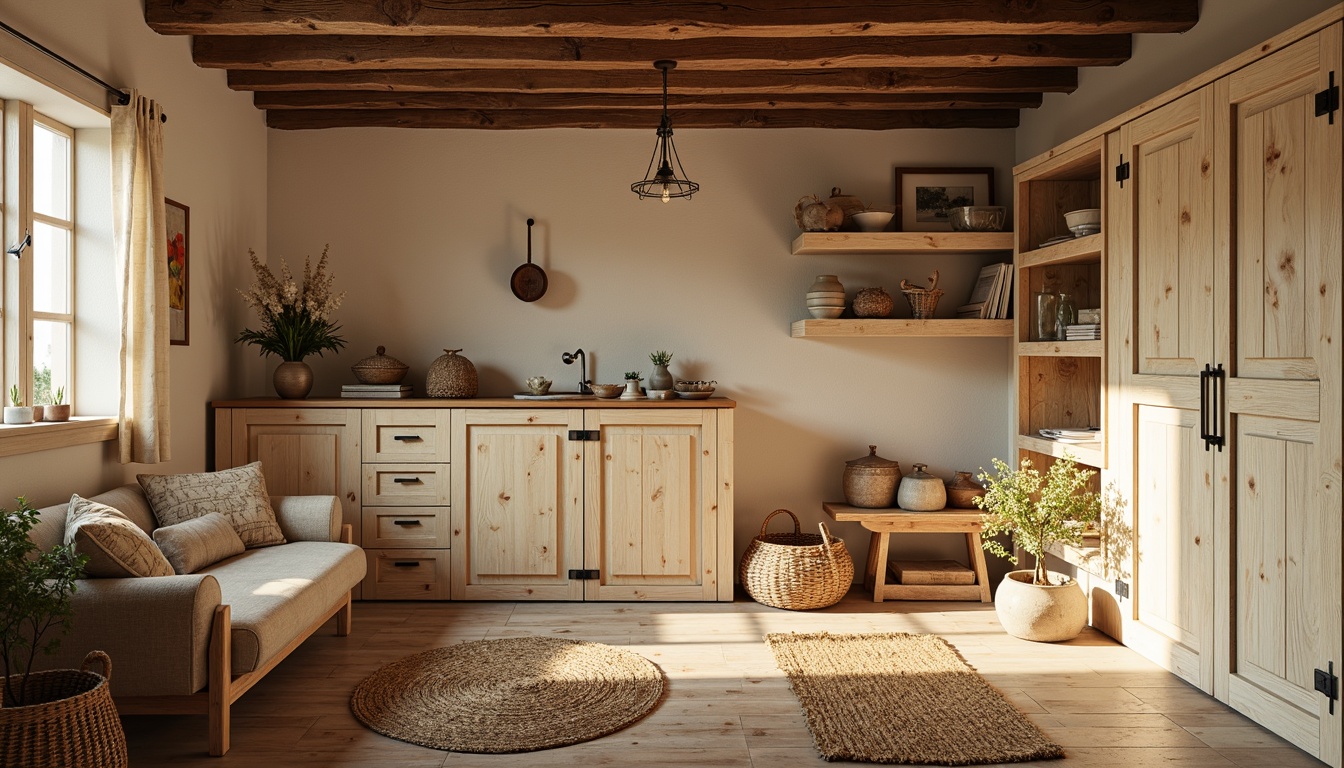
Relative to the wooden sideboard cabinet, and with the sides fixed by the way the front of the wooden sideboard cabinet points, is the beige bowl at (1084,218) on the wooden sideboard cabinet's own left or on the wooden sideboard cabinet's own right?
on the wooden sideboard cabinet's own left

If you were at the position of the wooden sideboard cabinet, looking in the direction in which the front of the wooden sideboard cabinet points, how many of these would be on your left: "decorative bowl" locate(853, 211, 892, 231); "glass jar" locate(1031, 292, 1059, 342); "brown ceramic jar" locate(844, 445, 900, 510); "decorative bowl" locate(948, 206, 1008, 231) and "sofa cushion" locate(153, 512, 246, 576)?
4

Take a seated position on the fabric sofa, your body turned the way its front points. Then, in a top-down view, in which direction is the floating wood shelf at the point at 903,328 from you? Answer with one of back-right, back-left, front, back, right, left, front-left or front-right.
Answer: front-left

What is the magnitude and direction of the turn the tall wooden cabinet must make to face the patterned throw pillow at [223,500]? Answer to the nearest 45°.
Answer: approximately 45° to its right

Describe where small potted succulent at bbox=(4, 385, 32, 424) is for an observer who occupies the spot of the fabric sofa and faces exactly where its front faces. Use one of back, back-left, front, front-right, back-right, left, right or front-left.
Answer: back

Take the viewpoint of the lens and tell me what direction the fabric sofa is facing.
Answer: facing the viewer and to the right of the viewer

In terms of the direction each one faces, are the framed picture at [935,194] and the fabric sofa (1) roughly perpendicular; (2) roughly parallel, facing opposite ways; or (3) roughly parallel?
roughly perpendicular

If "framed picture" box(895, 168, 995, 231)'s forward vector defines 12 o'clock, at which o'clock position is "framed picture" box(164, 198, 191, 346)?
"framed picture" box(164, 198, 191, 346) is roughly at 2 o'clock from "framed picture" box(895, 168, 995, 231).

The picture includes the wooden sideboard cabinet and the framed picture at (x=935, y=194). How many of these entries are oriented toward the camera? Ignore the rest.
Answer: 2

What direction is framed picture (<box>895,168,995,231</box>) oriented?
toward the camera

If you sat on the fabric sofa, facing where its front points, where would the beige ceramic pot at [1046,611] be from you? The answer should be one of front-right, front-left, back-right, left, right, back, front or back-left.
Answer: front-left

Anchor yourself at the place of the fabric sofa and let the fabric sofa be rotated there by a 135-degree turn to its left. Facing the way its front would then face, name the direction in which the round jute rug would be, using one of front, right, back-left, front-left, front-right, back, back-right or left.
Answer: right

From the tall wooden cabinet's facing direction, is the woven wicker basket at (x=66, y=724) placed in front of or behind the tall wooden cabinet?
in front

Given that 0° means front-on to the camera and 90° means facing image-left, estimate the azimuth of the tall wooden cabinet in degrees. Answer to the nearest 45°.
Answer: approximately 45°

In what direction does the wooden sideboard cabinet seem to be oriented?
toward the camera

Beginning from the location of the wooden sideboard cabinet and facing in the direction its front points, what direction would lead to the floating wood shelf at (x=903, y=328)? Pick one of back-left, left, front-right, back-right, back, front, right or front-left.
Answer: left
